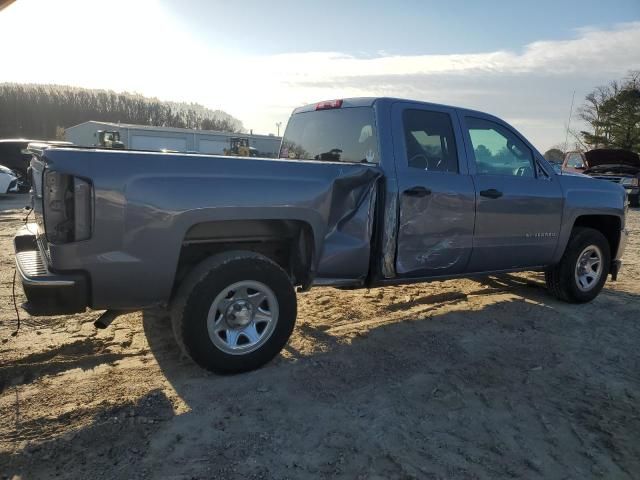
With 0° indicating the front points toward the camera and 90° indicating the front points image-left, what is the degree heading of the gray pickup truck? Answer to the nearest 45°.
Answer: approximately 225°

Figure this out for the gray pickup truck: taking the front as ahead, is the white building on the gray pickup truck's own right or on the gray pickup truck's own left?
on the gray pickup truck's own left

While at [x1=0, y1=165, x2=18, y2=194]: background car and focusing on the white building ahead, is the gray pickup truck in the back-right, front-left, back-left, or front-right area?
back-right

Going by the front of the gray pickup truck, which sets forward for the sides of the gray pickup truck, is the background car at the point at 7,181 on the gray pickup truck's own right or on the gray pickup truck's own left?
on the gray pickup truck's own left
